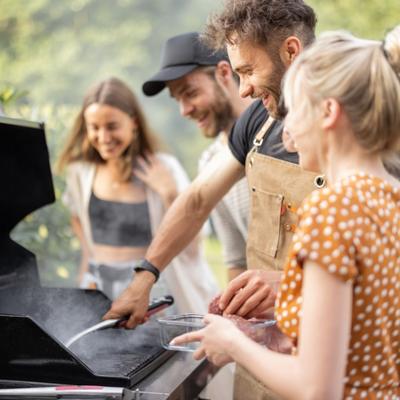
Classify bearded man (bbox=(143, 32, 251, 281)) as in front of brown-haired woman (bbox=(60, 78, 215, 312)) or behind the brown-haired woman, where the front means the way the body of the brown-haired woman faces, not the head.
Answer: in front

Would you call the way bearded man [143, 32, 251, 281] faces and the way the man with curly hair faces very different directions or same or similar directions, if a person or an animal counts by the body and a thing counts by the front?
same or similar directions

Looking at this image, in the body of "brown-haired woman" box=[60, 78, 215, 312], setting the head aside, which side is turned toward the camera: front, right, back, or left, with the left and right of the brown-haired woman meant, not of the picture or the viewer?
front

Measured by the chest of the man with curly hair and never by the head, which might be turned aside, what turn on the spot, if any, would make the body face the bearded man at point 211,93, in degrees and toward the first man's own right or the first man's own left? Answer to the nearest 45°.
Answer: approximately 135° to the first man's own right

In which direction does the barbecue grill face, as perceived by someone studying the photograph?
facing to the right of the viewer

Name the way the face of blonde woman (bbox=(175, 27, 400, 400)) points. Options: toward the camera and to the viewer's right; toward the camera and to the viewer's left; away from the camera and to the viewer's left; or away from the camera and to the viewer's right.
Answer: away from the camera and to the viewer's left

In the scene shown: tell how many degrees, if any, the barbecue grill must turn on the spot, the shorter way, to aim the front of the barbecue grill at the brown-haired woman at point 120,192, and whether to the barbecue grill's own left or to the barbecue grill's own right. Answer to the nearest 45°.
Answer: approximately 90° to the barbecue grill's own left

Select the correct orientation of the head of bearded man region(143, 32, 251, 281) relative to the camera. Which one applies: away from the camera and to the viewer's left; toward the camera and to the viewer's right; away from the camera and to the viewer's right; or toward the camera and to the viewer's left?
toward the camera and to the viewer's left

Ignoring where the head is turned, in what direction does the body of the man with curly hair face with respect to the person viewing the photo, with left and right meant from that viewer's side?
facing the viewer and to the left of the viewer

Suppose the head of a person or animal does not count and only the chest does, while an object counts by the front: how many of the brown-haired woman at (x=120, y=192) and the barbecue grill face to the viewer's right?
1

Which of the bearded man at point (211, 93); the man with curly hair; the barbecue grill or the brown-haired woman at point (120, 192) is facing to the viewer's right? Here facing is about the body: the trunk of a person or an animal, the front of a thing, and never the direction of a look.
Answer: the barbecue grill
